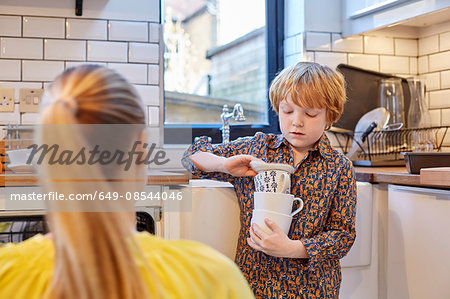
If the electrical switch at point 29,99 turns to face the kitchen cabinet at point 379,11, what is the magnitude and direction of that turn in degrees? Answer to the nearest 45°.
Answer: approximately 90° to its left

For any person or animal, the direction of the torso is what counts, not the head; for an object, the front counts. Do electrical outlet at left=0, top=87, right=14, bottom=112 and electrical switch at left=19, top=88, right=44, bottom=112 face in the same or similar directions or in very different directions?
same or similar directions

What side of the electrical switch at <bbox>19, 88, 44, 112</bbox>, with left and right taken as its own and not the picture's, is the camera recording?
front

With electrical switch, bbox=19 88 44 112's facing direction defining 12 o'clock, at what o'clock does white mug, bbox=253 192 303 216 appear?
The white mug is roughly at 11 o'clock from the electrical switch.

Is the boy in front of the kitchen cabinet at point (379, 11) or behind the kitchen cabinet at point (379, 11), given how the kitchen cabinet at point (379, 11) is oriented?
in front

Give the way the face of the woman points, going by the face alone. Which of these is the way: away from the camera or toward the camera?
away from the camera

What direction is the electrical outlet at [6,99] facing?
toward the camera

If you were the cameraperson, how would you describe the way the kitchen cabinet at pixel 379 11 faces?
facing the viewer and to the left of the viewer

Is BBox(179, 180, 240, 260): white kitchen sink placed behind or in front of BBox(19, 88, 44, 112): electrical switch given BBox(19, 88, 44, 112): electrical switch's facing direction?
in front

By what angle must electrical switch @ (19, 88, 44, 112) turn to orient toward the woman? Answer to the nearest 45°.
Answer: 0° — it already faces them

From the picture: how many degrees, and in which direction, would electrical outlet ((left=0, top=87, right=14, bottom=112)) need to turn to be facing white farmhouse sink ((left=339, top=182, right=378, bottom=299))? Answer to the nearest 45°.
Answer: approximately 45° to its left
